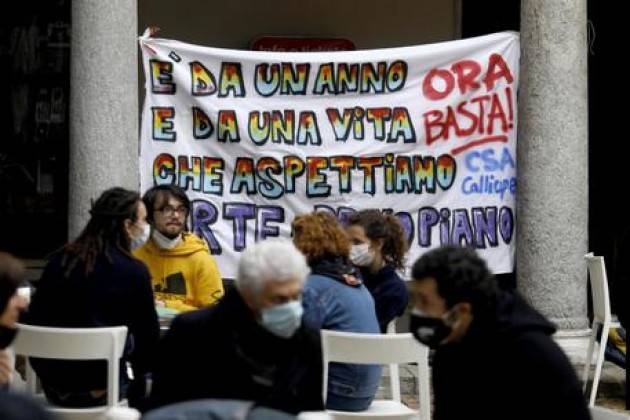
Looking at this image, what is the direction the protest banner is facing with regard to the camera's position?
facing the viewer

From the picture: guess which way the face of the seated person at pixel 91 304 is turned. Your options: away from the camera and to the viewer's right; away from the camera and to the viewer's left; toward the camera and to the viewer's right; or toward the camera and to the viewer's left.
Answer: away from the camera and to the viewer's right

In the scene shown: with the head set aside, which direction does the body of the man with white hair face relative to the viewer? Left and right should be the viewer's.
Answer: facing the viewer and to the right of the viewer

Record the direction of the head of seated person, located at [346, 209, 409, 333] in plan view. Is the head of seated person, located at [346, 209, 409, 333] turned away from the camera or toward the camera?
toward the camera

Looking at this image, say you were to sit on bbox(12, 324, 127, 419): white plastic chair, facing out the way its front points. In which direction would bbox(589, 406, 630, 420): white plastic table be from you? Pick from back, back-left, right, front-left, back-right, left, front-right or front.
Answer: back-right

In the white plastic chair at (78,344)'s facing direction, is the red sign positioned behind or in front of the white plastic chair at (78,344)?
in front

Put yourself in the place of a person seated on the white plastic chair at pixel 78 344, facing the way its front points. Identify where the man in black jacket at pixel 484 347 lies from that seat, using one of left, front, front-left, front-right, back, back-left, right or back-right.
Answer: back-right

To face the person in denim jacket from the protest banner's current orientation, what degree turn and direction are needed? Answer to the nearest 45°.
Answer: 0° — it already faces them

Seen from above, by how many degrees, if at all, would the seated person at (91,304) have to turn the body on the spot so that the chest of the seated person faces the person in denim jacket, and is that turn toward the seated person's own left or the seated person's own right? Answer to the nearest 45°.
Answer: approximately 45° to the seated person's own right

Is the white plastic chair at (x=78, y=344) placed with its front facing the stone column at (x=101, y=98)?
yes

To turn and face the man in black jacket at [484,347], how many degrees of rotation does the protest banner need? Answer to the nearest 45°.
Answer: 0° — it already faces them

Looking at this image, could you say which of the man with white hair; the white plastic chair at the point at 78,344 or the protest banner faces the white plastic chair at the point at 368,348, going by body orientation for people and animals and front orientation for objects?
the protest banner

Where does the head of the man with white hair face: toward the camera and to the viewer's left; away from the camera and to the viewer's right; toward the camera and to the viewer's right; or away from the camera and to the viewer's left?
toward the camera and to the viewer's right

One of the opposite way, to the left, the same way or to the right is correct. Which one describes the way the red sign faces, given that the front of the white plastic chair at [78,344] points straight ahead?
the opposite way

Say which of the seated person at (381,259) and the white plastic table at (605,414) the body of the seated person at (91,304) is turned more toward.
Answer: the seated person

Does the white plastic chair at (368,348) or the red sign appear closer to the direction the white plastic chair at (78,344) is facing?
the red sign

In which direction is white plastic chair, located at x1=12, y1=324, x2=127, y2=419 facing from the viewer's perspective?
away from the camera
